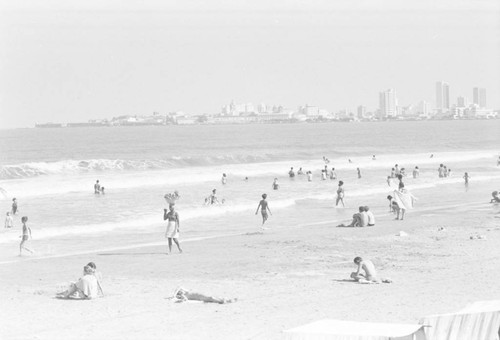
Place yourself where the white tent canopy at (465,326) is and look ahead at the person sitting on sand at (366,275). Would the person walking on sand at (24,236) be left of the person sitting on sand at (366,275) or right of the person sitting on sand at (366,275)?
left

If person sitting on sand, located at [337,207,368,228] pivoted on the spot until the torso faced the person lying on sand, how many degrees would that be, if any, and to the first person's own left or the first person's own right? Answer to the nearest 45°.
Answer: approximately 90° to the first person's own left

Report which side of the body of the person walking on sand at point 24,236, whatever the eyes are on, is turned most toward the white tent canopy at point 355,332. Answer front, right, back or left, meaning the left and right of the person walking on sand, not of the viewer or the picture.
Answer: left
